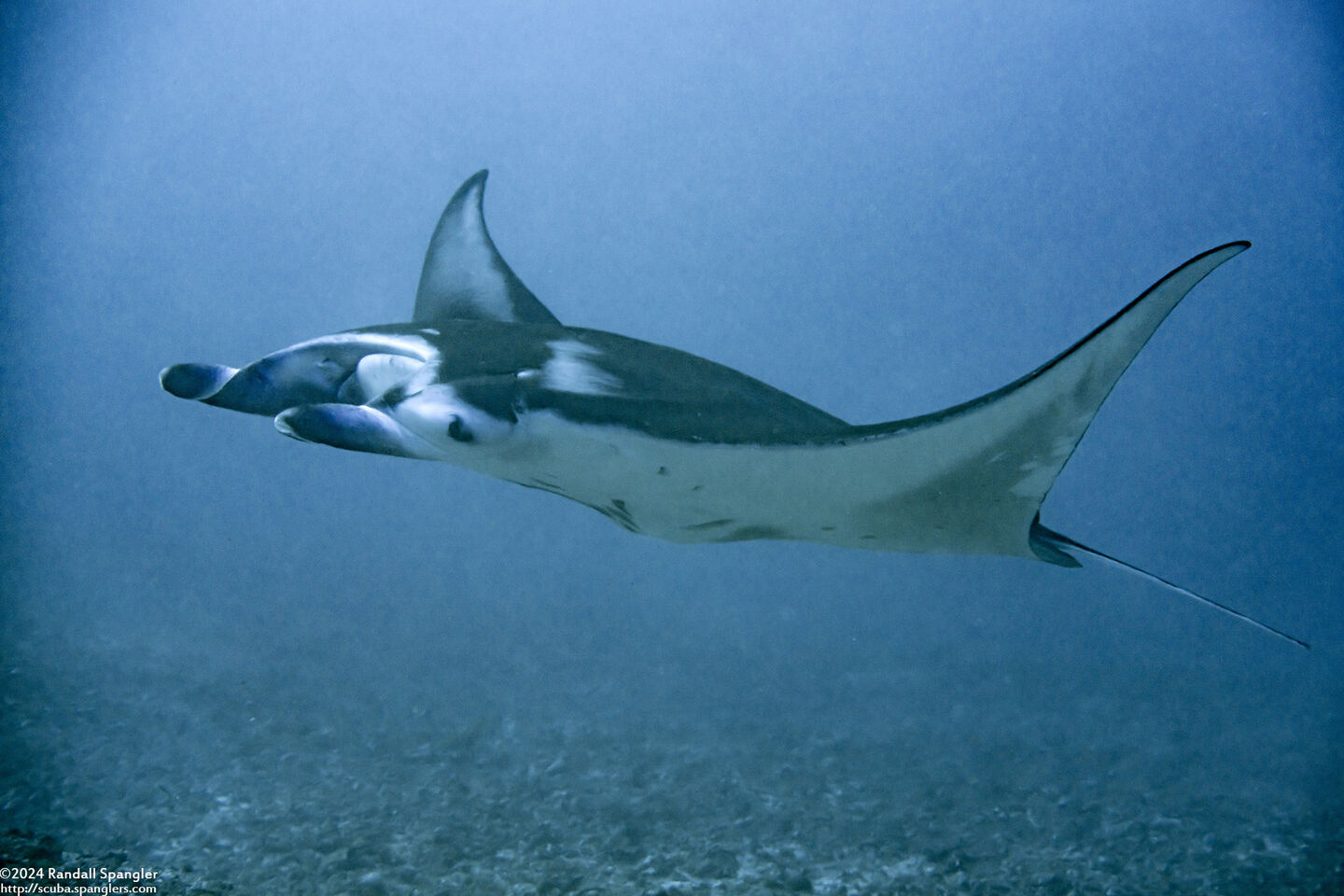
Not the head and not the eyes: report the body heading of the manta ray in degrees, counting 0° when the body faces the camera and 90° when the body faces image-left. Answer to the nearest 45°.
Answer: approximately 45°
